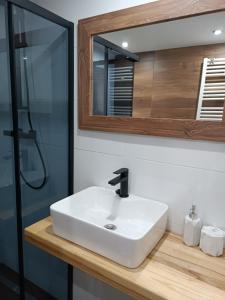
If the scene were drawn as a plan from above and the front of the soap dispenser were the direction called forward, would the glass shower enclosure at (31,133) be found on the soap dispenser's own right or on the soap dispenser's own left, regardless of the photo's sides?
on the soap dispenser's own right

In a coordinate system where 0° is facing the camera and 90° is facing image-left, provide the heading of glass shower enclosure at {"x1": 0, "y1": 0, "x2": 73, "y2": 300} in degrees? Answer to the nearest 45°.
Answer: approximately 315°

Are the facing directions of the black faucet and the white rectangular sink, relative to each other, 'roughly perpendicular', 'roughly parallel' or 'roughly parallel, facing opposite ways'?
roughly parallel

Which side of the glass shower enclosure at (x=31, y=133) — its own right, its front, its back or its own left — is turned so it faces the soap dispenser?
front

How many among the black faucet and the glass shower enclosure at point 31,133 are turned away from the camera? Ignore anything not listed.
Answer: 0

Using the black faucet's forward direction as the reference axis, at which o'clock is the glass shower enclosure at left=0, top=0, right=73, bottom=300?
The glass shower enclosure is roughly at 2 o'clock from the black faucet.

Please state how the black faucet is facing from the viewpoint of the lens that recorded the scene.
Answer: facing the viewer and to the left of the viewer

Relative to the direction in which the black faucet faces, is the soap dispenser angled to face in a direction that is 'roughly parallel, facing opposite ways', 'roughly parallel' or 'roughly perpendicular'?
roughly parallel

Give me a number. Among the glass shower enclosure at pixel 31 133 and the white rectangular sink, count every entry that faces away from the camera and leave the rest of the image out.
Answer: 0

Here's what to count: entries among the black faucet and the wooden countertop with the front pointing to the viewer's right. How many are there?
0
